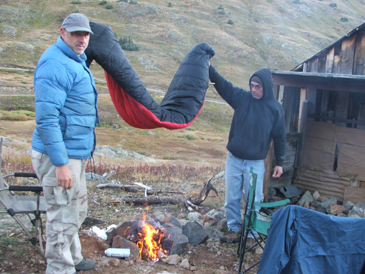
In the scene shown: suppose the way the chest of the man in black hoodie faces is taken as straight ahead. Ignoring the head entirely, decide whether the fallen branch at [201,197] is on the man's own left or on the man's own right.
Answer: on the man's own right

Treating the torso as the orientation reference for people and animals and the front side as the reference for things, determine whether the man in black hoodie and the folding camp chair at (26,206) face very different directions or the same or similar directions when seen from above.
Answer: very different directions

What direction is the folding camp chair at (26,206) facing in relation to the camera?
to the viewer's right

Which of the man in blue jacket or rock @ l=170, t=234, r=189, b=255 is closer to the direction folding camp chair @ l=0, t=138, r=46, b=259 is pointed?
the rock

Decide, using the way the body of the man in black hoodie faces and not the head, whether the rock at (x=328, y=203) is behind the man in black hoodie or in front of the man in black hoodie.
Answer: behind

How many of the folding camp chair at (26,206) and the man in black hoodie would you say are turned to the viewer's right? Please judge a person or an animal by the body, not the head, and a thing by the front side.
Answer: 1

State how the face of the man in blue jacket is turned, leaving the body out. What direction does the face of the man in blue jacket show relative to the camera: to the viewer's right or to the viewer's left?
to the viewer's right

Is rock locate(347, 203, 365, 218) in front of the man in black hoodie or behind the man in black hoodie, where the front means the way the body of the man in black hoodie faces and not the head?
behind

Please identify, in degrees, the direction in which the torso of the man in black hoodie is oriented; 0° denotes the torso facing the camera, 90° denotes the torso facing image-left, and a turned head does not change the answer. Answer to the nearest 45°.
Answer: approximately 45°

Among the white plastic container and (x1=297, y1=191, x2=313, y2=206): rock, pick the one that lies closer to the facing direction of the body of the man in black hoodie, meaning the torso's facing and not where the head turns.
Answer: the white plastic container

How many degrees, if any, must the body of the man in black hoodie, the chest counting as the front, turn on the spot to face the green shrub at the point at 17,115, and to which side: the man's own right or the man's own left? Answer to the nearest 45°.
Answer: approximately 90° to the man's own right
